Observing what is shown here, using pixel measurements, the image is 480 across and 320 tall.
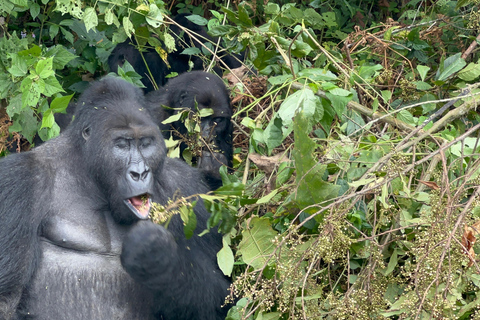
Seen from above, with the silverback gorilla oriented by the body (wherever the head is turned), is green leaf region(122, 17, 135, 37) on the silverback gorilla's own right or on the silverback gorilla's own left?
on the silverback gorilla's own left

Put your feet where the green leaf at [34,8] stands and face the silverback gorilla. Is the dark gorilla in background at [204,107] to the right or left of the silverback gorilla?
left

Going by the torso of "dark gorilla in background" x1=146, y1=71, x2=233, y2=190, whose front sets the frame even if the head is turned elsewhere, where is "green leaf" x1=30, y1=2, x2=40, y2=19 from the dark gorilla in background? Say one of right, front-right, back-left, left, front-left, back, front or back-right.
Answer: back-right

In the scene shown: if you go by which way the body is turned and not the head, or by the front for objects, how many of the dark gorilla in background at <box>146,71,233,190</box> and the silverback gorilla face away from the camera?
0

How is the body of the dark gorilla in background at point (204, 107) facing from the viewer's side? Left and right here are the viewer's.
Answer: facing the viewer and to the right of the viewer

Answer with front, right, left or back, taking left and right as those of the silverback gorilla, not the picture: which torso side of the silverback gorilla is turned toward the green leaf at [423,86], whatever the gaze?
left

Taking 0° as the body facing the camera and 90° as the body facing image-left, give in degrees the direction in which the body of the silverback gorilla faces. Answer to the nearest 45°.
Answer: approximately 315°
